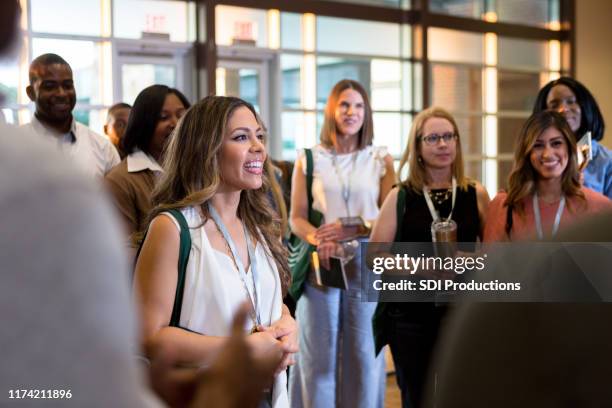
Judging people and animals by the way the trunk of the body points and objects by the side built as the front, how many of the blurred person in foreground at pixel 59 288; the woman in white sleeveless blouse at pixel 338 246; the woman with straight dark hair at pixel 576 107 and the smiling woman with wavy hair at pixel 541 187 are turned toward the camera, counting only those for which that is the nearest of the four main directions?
3

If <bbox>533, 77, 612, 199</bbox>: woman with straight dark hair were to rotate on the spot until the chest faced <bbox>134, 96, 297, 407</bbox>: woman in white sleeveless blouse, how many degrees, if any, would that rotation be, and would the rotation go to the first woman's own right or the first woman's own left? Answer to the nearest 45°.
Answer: approximately 45° to the first woman's own right

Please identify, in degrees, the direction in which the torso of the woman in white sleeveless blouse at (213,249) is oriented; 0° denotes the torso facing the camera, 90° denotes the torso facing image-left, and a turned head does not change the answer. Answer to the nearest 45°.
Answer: approximately 315°

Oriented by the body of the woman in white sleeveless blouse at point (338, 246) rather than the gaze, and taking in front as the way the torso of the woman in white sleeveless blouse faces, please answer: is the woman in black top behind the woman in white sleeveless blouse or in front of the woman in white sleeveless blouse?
in front

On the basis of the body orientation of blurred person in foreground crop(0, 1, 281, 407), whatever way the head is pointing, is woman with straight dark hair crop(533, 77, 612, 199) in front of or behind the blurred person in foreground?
in front

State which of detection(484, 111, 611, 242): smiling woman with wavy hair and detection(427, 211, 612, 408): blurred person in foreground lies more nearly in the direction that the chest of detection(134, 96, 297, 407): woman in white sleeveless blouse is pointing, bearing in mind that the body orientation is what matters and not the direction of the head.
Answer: the blurred person in foreground

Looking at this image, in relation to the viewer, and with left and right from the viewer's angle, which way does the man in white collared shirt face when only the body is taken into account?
facing the viewer and to the right of the viewer

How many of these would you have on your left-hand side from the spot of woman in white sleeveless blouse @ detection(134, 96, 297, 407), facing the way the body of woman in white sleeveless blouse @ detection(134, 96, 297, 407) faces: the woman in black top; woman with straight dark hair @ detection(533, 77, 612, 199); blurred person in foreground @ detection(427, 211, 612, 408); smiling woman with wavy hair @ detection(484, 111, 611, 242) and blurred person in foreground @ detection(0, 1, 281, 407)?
3

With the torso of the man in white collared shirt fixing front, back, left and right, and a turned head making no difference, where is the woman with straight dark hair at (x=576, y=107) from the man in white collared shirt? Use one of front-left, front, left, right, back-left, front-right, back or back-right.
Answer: front-left

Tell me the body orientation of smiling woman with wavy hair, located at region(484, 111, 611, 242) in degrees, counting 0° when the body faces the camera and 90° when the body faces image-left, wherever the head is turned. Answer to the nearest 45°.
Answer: approximately 0°

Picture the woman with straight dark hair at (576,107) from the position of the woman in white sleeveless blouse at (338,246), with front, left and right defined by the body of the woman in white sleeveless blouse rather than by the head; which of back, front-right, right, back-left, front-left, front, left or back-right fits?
left
